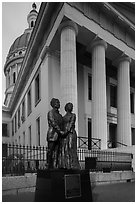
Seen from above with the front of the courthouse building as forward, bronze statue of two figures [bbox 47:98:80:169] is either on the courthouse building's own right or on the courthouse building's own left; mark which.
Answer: on the courthouse building's own right

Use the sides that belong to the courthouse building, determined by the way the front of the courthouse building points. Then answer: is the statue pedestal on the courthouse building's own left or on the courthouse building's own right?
on the courthouse building's own right

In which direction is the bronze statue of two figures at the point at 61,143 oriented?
toward the camera

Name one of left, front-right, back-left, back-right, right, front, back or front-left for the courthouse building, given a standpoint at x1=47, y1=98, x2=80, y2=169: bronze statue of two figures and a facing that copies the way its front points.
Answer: back

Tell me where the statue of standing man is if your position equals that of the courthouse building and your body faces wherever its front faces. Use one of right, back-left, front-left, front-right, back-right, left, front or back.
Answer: front-right

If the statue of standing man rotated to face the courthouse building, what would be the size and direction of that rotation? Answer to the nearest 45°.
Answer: approximately 135° to its left

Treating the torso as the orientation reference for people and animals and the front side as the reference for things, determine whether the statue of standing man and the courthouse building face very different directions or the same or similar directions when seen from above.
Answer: same or similar directions
